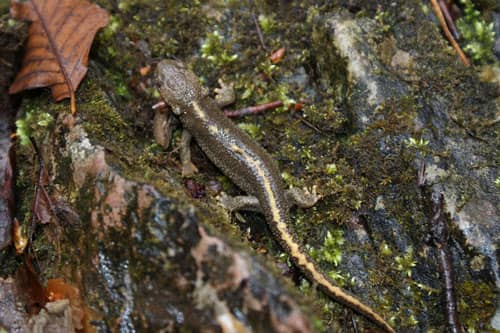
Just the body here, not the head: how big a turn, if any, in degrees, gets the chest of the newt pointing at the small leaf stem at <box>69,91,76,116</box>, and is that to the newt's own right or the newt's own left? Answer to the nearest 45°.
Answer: approximately 45° to the newt's own left

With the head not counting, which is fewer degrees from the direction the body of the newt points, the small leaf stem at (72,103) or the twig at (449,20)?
the small leaf stem

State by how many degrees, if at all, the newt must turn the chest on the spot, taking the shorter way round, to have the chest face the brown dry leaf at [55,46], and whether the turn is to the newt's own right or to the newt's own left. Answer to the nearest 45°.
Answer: approximately 45° to the newt's own left

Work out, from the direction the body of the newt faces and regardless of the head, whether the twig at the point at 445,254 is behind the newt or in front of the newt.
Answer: behind

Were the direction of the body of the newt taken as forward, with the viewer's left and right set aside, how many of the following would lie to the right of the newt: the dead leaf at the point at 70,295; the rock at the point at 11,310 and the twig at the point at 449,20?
1

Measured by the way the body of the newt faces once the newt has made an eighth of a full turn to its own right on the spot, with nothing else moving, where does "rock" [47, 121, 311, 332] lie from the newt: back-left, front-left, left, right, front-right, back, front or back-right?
back

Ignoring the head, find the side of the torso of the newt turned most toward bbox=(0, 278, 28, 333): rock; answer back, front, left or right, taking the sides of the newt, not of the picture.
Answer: left

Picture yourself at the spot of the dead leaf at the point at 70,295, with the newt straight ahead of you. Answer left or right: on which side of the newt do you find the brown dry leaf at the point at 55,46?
left

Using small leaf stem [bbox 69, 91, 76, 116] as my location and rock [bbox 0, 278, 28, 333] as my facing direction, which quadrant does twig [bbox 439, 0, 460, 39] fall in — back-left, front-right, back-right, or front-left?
back-left

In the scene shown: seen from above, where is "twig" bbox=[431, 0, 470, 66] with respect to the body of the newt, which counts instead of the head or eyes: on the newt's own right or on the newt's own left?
on the newt's own right

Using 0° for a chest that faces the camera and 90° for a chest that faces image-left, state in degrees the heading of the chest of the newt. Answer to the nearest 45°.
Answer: approximately 135°
